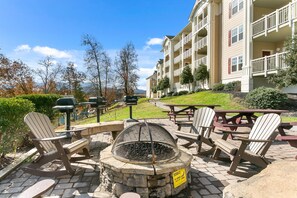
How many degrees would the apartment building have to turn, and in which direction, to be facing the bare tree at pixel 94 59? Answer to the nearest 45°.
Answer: approximately 45° to its right

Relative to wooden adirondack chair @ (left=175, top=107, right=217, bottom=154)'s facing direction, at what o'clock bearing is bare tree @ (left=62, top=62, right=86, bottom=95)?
The bare tree is roughly at 3 o'clock from the wooden adirondack chair.

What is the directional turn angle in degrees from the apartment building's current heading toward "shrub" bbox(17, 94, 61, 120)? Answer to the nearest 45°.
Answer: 0° — it already faces it

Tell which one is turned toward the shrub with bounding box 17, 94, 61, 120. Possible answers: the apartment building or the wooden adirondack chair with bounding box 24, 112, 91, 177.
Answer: the apartment building

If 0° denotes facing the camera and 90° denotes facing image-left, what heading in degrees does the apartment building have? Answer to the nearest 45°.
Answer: approximately 45°

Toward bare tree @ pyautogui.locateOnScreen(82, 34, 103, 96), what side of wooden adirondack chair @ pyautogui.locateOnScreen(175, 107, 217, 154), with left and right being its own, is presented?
right

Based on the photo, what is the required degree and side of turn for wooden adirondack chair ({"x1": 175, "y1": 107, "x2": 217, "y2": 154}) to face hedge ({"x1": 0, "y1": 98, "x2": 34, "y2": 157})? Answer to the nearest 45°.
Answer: approximately 45° to its right

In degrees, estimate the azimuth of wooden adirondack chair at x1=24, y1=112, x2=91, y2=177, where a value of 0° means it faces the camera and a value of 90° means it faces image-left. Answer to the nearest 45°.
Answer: approximately 315°
